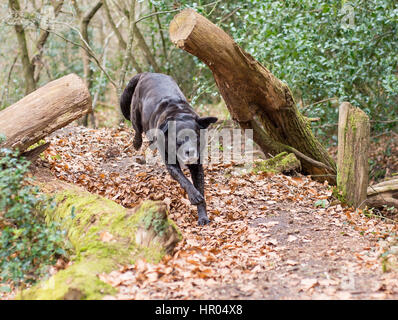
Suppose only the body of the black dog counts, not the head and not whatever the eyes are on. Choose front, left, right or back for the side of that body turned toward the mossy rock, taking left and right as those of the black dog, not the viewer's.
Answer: left

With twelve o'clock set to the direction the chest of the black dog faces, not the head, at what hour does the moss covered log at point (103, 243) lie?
The moss covered log is roughly at 2 o'clock from the black dog.

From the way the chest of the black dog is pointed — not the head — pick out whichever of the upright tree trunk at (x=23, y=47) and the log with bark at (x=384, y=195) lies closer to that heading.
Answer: the log with bark

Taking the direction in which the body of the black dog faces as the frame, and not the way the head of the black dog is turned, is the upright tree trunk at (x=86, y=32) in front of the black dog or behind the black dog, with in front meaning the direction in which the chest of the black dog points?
behind

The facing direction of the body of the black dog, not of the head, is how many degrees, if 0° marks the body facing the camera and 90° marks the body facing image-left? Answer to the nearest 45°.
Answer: approximately 315°

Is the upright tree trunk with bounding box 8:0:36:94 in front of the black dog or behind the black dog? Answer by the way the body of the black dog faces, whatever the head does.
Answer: behind

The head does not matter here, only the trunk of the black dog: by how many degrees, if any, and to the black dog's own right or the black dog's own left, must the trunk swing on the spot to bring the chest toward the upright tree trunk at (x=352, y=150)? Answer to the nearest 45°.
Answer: approximately 45° to the black dog's own left
